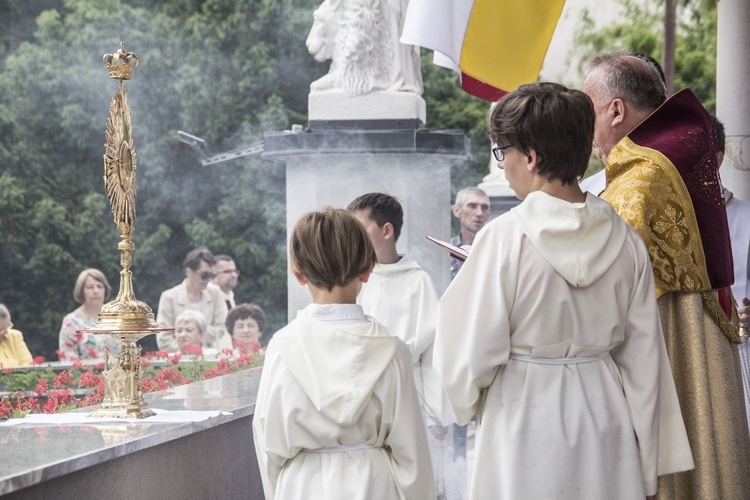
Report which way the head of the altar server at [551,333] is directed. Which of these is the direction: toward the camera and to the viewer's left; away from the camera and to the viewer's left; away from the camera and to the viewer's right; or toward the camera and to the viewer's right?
away from the camera and to the viewer's left

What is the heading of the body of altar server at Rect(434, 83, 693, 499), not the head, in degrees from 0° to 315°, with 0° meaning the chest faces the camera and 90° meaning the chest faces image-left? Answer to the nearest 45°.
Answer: approximately 135°

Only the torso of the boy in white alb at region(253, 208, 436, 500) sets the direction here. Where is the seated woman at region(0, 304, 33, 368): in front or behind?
in front

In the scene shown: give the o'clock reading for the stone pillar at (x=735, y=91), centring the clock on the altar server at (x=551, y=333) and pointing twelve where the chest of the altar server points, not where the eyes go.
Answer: The stone pillar is roughly at 2 o'clock from the altar server.

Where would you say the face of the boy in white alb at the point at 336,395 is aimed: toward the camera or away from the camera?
away from the camera

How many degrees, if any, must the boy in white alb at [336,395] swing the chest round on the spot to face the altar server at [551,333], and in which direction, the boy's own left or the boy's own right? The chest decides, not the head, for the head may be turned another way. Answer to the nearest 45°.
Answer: approximately 90° to the boy's own right

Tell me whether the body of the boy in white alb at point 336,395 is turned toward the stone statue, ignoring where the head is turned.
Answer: yes

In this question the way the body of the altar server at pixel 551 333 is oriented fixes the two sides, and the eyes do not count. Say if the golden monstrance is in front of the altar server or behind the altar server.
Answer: in front

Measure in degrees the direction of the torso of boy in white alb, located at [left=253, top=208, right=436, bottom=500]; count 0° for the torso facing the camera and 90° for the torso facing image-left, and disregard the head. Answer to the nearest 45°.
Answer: approximately 180°

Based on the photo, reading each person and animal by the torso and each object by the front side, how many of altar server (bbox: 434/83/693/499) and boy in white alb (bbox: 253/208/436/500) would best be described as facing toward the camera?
0

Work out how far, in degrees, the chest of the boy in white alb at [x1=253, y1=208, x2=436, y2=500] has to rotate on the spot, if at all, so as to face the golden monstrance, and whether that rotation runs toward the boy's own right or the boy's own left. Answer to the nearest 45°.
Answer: approximately 45° to the boy's own left

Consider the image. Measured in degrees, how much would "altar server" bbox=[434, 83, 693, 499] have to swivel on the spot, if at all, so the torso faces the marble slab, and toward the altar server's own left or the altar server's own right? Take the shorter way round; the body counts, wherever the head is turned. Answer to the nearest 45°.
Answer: approximately 45° to the altar server's own left
